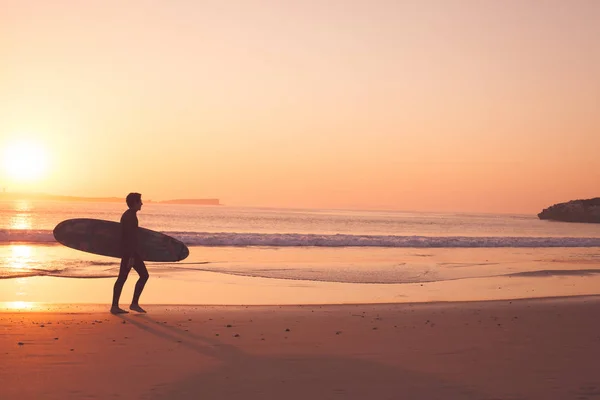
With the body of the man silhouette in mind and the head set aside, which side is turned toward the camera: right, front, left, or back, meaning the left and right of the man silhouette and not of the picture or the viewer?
right

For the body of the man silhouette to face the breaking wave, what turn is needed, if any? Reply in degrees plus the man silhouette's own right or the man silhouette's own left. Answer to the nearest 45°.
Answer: approximately 90° to the man silhouette's own left
